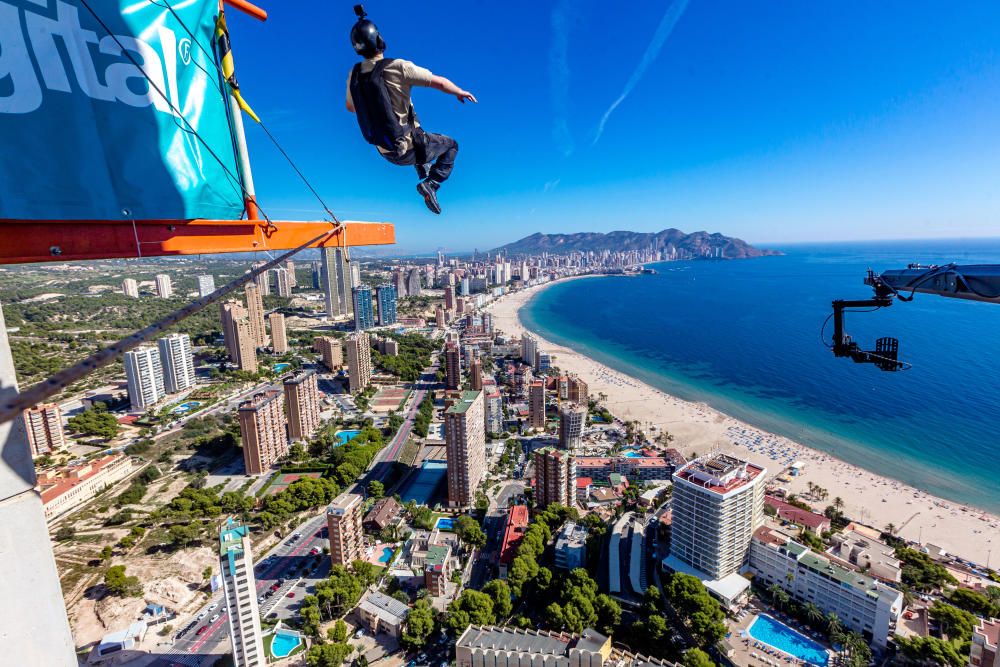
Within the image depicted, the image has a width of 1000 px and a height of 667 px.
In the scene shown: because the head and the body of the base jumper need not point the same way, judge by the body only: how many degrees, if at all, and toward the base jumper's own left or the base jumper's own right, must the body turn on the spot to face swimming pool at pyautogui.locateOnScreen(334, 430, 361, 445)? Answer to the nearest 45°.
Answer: approximately 45° to the base jumper's own left

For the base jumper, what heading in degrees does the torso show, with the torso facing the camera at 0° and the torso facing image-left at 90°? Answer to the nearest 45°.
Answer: approximately 225°

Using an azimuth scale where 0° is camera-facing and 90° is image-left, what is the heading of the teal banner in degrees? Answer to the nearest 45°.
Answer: approximately 0°

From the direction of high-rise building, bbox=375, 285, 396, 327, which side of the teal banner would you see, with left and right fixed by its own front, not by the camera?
back

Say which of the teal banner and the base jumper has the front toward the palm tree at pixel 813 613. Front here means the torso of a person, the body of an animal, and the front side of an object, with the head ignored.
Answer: the base jumper

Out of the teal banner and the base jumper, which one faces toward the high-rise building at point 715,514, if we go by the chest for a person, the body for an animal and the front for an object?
the base jumper

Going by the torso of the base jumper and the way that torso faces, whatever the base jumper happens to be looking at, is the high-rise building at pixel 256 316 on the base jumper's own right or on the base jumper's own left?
on the base jumper's own left

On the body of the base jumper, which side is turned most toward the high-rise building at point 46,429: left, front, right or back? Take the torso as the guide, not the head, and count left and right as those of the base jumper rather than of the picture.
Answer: left

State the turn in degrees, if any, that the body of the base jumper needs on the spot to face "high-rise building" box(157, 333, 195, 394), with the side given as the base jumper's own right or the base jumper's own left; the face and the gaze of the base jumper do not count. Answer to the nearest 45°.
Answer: approximately 90° to the base jumper's own left

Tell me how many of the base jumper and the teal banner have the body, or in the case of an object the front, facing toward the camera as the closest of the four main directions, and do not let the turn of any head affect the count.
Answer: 1
